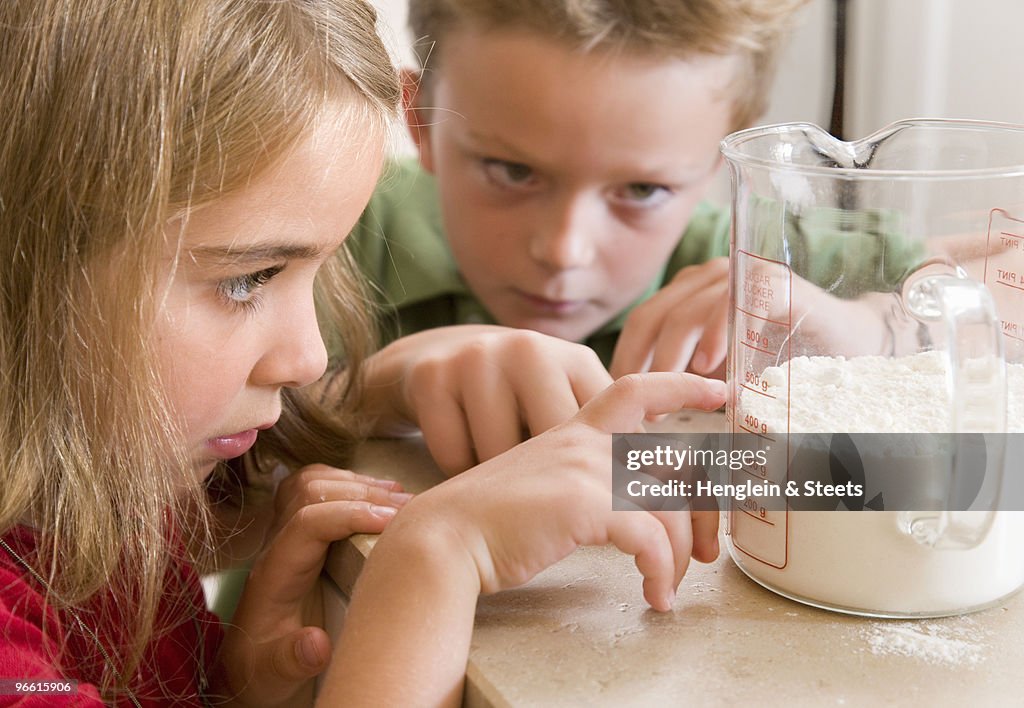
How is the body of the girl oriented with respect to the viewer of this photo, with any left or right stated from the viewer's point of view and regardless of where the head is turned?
facing to the right of the viewer

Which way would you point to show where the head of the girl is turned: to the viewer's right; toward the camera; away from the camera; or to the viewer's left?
to the viewer's right

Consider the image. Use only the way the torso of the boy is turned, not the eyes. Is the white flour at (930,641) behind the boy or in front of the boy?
in front

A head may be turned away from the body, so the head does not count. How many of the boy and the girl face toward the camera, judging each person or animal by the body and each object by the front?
1

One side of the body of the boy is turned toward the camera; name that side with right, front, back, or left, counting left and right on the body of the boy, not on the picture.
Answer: front

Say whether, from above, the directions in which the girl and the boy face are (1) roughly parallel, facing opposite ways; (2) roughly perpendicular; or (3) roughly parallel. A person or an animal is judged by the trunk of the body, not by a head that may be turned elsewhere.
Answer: roughly perpendicular
